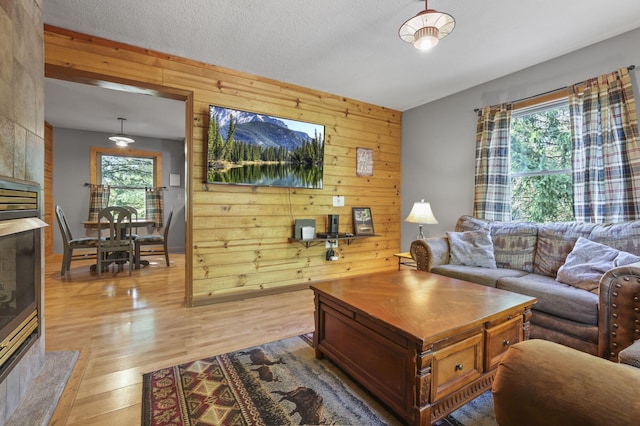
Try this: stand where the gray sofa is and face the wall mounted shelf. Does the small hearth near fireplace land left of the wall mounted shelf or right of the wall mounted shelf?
left

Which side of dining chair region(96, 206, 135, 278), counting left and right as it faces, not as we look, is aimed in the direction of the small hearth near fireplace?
back

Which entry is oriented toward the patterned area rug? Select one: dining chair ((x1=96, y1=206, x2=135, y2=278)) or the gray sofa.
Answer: the gray sofa

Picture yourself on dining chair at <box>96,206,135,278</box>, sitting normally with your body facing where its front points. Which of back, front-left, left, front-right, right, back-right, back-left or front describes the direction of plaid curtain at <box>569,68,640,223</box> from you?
back-right

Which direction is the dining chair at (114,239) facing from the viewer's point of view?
away from the camera

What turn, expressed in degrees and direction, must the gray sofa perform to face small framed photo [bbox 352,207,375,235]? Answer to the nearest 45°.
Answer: approximately 45° to its right

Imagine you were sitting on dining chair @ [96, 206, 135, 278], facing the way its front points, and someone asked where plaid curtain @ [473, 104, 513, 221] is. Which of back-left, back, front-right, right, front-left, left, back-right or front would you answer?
back-right

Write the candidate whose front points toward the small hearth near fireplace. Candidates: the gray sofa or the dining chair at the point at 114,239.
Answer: the gray sofa

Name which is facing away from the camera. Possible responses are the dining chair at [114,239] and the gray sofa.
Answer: the dining chair

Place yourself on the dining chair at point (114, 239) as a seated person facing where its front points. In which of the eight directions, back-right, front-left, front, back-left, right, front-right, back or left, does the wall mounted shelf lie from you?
back-right

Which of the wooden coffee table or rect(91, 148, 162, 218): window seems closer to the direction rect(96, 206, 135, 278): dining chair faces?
the window

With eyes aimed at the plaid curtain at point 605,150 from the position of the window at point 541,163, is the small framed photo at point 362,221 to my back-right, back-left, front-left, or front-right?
back-right

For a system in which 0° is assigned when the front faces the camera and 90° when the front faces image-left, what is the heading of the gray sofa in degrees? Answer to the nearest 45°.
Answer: approximately 45°

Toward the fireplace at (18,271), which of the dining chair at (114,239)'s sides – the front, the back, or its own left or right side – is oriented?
back

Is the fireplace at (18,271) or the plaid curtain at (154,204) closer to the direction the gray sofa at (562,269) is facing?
the fireplace

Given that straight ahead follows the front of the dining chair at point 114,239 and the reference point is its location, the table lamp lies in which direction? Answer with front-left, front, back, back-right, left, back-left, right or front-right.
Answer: back-right

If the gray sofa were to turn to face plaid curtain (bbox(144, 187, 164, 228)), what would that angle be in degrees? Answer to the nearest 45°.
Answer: approximately 45° to its right
